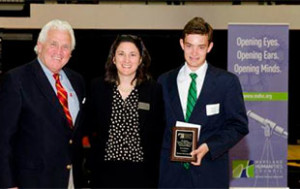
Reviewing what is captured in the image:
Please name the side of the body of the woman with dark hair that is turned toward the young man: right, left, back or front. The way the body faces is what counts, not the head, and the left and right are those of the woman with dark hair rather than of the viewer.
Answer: left

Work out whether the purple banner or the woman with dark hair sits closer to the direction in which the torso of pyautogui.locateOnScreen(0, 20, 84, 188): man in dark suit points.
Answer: the woman with dark hair

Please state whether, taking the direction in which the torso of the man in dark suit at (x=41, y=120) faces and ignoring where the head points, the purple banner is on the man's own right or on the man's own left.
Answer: on the man's own left

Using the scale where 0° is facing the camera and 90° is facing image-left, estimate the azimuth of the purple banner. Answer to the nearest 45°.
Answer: approximately 0°

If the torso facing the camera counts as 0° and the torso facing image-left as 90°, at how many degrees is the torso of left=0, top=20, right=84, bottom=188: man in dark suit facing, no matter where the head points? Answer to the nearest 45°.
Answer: approximately 315°

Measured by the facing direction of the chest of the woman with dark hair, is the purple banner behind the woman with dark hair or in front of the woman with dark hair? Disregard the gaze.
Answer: behind

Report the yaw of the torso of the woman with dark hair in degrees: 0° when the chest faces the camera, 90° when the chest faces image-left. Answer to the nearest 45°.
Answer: approximately 0°

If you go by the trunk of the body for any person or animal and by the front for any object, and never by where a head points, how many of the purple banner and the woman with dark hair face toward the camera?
2
